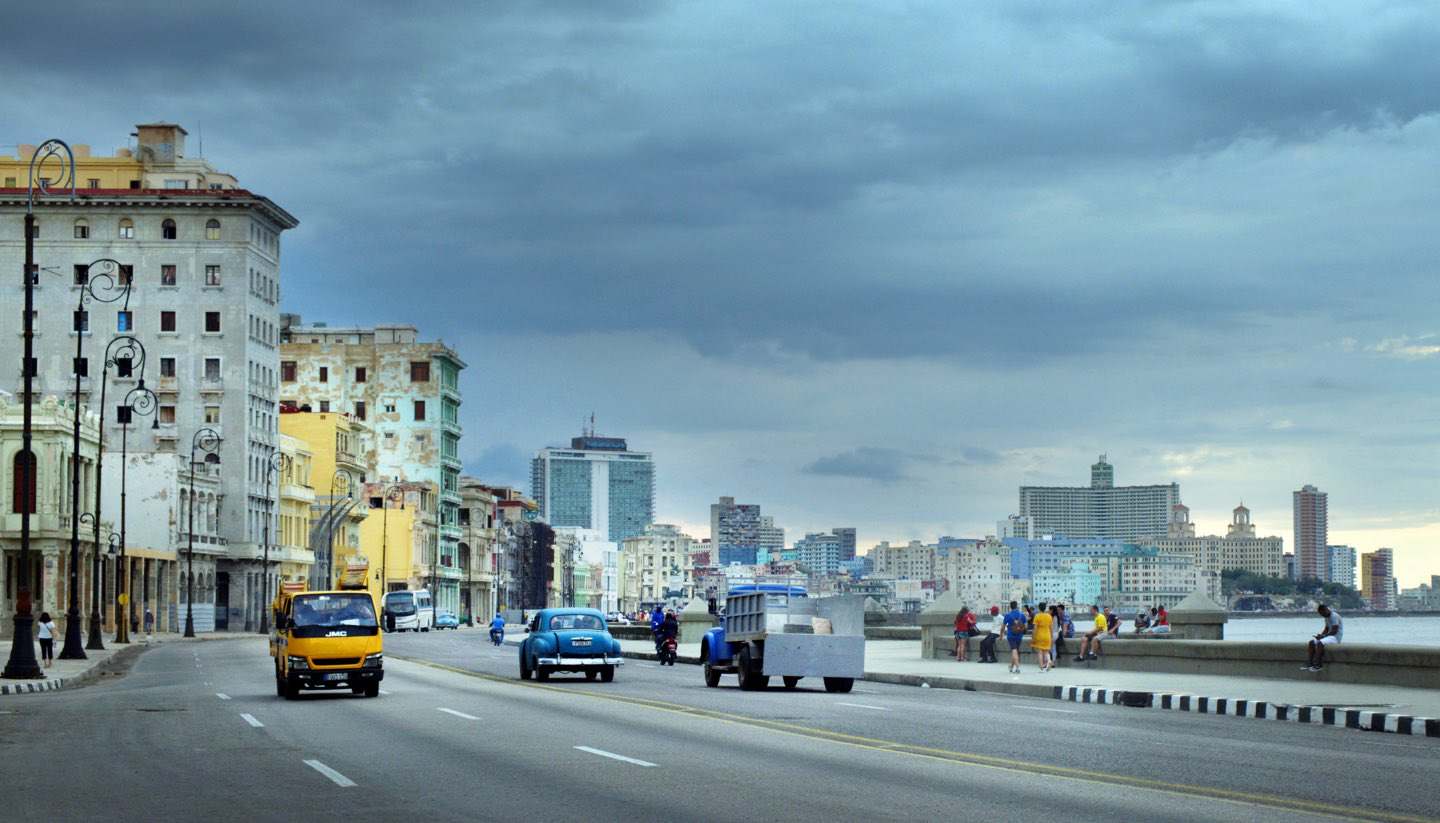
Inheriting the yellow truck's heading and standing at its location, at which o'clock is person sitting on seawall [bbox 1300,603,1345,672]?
The person sitting on seawall is roughly at 9 o'clock from the yellow truck.

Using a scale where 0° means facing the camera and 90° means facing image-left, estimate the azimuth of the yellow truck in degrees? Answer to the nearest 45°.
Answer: approximately 0°

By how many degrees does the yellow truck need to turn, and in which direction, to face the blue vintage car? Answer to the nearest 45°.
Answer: approximately 135° to its left
